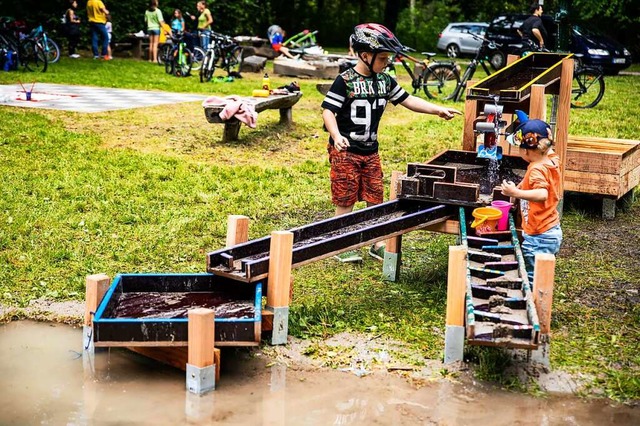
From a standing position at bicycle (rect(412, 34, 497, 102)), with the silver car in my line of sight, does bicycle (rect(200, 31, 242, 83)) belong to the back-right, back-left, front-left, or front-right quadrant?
front-left

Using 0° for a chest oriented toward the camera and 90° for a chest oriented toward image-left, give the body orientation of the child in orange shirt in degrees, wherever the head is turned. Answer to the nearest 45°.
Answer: approximately 90°

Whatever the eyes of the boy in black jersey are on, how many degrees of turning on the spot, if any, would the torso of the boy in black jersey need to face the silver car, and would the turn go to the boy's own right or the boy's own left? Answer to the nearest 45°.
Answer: approximately 135° to the boy's own left

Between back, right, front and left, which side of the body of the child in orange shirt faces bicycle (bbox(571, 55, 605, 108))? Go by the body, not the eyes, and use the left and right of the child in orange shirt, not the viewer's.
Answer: right

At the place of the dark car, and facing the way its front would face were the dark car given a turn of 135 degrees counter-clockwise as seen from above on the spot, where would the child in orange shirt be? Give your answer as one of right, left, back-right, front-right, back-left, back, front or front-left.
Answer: back

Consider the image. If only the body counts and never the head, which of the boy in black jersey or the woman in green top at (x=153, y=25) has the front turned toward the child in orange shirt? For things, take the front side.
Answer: the boy in black jersey

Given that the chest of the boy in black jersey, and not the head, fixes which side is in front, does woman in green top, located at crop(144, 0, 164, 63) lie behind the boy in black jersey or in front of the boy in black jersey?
behind

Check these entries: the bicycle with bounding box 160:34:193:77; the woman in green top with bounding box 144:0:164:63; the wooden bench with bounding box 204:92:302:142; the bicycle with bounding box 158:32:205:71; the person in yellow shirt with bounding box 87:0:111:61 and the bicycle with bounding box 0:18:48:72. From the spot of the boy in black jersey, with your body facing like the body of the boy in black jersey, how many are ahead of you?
0

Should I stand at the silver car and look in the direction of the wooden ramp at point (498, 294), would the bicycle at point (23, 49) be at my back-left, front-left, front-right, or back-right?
front-right

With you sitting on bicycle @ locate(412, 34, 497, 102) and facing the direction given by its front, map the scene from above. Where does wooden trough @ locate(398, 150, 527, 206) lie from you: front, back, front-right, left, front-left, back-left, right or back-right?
right

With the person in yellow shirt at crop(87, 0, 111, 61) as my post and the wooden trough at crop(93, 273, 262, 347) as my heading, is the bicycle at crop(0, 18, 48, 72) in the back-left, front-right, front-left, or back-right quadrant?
front-right

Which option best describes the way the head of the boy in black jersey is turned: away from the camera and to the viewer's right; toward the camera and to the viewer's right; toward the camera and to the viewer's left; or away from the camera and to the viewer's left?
toward the camera and to the viewer's right

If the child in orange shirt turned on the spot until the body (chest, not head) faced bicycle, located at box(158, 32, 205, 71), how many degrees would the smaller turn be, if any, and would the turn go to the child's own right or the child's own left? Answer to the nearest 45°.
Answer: approximately 45° to the child's own right

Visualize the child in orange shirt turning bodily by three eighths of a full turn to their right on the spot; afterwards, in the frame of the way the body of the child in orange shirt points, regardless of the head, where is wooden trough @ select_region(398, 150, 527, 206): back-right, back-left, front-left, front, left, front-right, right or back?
left
